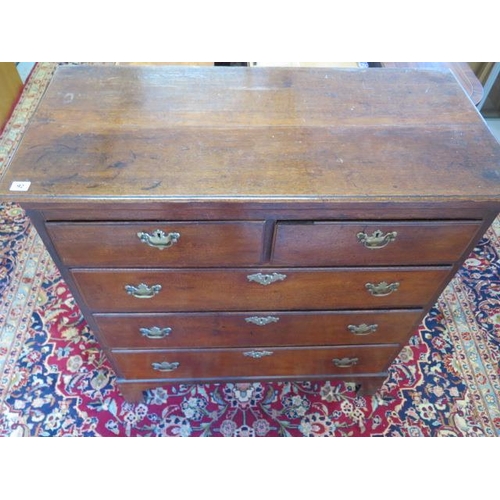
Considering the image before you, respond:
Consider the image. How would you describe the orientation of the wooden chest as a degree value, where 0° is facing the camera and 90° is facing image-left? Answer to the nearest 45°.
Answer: approximately 0°
